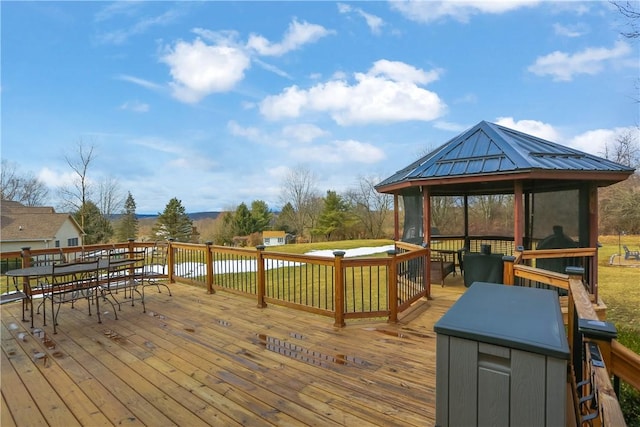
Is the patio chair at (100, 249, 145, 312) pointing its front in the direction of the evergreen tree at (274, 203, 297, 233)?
no

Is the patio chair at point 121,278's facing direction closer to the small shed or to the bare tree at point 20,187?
the bare tree

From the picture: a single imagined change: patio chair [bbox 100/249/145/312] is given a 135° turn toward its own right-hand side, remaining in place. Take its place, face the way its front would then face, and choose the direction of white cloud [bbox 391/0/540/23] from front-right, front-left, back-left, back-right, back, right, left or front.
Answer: front

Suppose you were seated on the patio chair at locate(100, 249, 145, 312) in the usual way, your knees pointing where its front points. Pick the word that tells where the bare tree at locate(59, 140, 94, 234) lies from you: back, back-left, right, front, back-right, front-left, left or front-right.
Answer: front-right

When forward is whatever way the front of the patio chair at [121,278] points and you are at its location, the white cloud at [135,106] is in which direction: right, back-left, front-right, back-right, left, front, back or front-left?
front-right

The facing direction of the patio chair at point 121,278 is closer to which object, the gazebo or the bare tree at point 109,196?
the bare tree

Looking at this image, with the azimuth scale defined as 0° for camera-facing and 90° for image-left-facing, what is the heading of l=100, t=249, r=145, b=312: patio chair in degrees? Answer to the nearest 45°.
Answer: approximately 135°

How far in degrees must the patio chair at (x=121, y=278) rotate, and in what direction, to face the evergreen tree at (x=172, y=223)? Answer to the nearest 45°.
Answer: approximately 45° to its right

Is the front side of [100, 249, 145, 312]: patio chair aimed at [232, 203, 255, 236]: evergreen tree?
no

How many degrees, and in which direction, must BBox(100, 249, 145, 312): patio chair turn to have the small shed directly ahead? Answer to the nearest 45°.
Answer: approximately 90° to its right

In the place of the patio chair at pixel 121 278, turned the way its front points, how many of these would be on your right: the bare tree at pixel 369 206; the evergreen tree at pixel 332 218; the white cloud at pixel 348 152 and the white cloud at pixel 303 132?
4

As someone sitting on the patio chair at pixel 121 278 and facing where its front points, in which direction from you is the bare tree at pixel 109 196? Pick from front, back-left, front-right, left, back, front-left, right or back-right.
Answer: front-right

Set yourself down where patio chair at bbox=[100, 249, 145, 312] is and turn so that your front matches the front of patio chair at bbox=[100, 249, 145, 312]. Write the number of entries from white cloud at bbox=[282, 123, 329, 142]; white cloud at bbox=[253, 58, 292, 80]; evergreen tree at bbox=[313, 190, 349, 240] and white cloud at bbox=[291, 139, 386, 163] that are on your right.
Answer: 4

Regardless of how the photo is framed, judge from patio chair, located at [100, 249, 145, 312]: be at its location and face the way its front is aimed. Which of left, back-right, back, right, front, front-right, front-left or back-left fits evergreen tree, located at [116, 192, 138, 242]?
front-right

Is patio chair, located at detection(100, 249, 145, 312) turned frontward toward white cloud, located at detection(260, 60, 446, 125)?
no

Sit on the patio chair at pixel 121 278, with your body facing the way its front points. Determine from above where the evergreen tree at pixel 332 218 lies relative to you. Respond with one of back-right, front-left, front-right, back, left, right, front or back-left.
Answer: right

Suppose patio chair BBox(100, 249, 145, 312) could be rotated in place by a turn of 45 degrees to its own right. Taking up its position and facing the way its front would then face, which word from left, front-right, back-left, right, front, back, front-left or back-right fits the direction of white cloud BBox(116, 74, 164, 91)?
front
